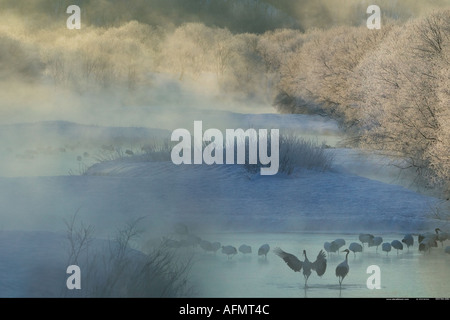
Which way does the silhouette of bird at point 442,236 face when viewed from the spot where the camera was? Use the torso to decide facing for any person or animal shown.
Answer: facing to the left of the viewer

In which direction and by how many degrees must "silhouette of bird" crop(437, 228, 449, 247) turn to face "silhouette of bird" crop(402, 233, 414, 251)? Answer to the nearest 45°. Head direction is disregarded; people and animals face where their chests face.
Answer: approximately 45° to its left

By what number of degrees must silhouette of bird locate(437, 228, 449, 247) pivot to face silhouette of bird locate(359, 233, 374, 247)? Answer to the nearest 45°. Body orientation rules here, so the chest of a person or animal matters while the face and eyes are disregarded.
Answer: approximately 45° to its left

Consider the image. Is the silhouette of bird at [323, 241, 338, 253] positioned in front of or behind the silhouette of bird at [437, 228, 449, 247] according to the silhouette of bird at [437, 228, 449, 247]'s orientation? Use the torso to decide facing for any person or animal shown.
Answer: in front
